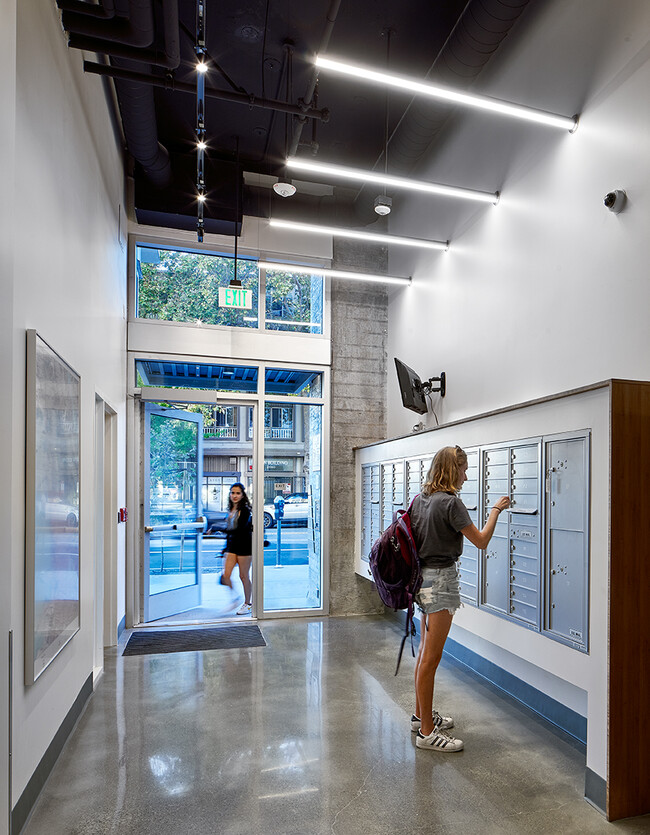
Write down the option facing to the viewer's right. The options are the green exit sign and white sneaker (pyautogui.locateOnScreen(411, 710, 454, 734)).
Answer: the white sneaker

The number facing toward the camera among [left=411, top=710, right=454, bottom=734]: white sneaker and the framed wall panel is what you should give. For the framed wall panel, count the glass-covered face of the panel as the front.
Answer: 0

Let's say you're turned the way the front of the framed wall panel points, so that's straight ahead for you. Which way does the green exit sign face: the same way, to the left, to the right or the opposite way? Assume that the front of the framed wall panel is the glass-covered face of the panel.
to the right

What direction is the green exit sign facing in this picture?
toward the camera

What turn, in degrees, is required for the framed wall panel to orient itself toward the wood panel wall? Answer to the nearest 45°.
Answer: approximately 45° to its right

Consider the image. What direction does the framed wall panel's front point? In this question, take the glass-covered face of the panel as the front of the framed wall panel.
to the viewer's right

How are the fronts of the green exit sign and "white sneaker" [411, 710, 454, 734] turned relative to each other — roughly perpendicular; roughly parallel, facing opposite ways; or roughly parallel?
roughly perpendicular

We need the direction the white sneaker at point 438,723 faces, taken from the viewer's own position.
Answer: facing to the right of the viewer
